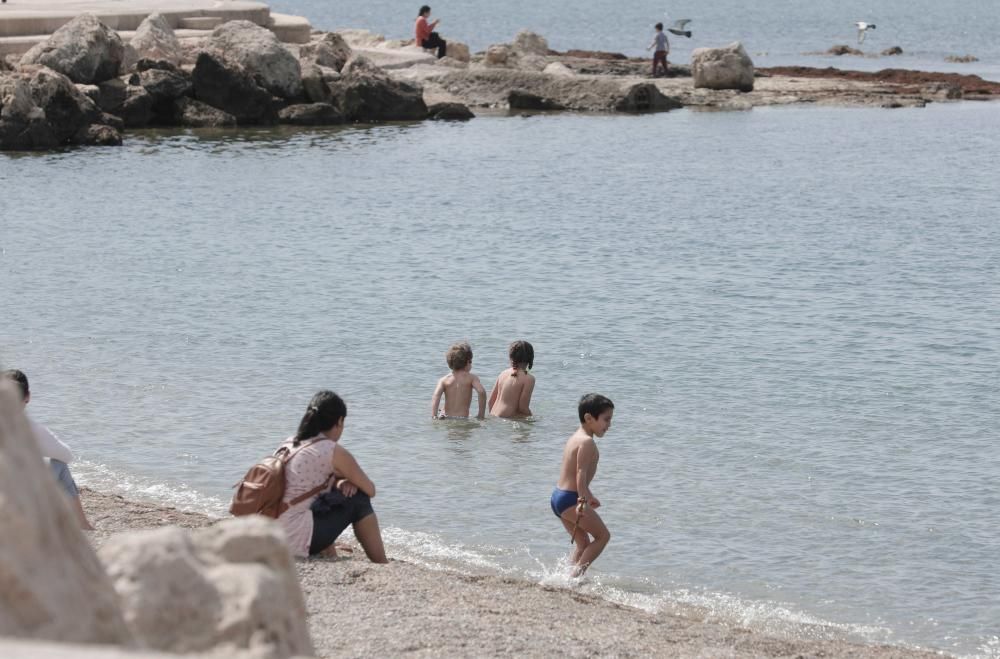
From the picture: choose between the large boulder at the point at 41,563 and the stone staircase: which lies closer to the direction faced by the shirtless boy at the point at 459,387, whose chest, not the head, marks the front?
the stone staircase

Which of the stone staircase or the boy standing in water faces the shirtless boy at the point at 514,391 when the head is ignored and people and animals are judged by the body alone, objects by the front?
the stone staircase

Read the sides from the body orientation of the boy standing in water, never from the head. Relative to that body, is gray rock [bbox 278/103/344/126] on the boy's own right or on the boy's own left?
on the boy's own left

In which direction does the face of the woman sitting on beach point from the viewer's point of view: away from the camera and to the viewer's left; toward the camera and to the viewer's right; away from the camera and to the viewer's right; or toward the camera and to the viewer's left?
away from the camera and to the viewer's right

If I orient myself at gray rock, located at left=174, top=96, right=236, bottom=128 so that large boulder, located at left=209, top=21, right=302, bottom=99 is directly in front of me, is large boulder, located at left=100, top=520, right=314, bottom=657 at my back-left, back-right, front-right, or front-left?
back-right

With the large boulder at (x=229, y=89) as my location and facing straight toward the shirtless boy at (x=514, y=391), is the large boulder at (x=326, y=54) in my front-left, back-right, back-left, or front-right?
back-left

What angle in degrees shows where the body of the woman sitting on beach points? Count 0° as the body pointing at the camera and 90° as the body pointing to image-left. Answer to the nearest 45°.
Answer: approximately 225°

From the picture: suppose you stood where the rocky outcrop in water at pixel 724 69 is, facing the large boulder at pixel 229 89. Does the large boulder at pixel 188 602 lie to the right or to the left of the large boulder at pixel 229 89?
left

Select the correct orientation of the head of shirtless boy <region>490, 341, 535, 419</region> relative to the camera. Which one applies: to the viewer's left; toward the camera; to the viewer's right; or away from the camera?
away from the camera

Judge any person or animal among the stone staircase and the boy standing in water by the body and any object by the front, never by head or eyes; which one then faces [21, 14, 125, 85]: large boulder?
the stone staircase

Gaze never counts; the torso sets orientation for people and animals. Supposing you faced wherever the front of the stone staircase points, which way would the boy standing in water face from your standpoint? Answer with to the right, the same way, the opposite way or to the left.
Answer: to the left

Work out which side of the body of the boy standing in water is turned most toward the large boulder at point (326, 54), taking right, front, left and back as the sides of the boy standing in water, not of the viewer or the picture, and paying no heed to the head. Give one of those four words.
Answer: left

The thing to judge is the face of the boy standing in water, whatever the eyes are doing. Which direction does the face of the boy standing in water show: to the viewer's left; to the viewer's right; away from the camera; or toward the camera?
to the viewer's right

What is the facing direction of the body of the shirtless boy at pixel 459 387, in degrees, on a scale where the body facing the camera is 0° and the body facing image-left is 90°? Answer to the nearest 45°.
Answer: approximately 180°

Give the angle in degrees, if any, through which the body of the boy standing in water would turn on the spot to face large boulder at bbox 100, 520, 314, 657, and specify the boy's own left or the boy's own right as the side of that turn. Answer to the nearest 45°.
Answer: approximately 90° to the boy's own right

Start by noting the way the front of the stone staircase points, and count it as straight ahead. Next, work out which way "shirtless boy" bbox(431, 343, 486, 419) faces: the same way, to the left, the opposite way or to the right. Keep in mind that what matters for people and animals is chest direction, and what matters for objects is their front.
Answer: the opposite way

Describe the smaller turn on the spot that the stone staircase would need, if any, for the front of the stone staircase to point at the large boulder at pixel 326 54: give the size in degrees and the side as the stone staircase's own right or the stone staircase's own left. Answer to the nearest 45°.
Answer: approximately 45° to the stone staircase's own left

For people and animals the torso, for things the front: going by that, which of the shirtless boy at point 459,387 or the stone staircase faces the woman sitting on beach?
the stone staircase
